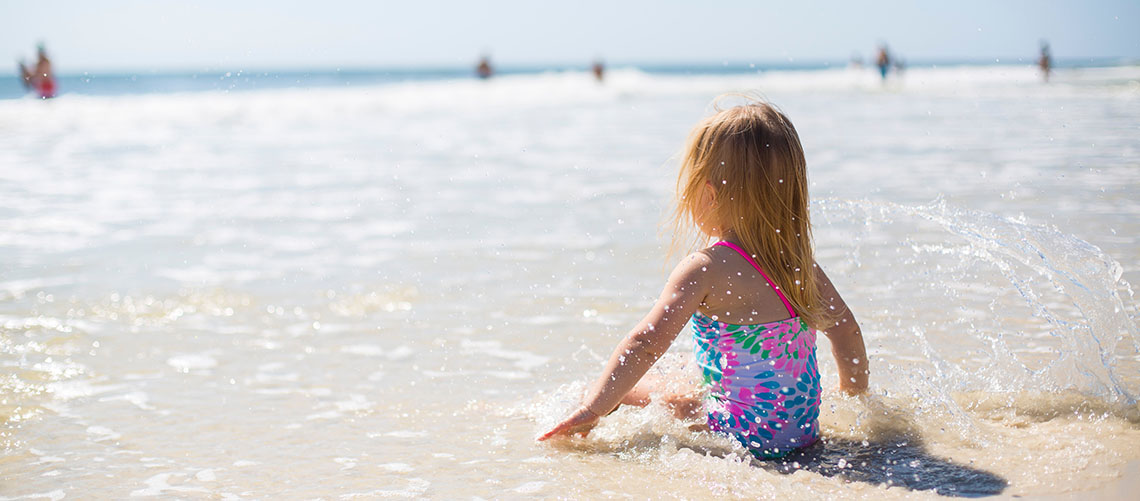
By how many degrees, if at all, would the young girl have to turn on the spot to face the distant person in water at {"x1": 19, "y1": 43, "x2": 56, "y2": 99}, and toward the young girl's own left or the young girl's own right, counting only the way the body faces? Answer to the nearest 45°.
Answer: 0° — they already face them

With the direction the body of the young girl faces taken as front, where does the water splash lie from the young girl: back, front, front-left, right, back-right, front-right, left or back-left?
right

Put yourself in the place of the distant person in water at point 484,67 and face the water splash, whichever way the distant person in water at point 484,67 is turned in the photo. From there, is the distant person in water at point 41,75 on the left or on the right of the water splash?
right

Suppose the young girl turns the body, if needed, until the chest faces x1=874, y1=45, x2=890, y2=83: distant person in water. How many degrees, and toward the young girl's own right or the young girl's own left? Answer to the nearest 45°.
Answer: approximately 45° to the young girl's own right

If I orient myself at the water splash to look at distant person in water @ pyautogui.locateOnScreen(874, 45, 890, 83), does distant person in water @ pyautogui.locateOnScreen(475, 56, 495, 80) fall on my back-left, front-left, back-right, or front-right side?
front-left

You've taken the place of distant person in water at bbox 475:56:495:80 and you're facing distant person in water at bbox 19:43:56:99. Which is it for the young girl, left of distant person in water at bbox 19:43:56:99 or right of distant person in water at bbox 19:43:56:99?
left

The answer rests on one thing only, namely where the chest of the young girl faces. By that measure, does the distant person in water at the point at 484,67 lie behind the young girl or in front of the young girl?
in front

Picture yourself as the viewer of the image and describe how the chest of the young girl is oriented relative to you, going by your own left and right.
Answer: facing away from the viewer and to the left of the viewer

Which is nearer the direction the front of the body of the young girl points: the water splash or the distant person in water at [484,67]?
the distant person in water

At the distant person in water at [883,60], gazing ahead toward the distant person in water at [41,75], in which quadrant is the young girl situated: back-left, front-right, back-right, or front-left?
front-left
